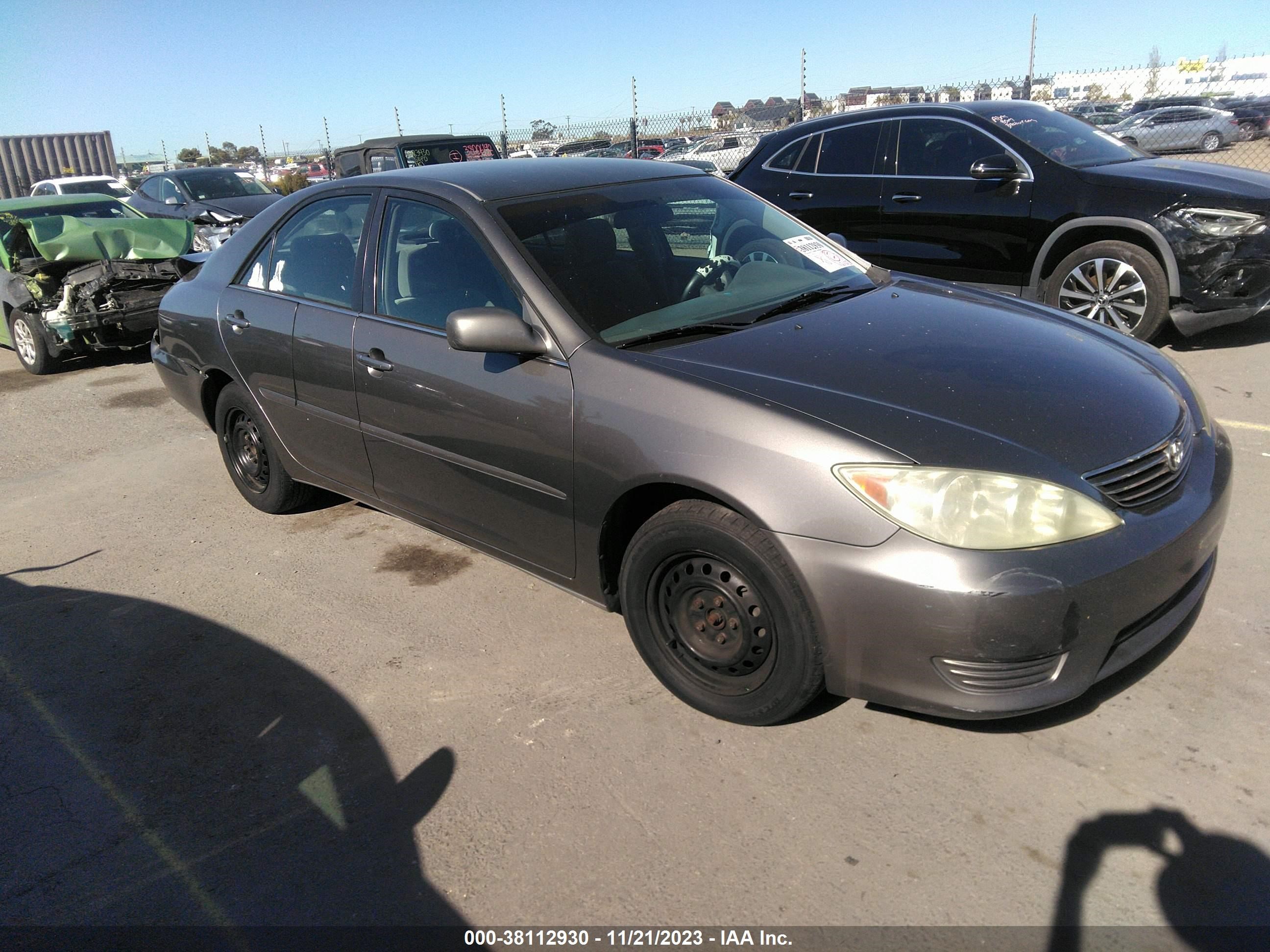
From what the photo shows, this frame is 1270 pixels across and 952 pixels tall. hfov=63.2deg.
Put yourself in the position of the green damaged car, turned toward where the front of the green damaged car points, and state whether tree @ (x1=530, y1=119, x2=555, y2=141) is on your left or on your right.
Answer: on your left

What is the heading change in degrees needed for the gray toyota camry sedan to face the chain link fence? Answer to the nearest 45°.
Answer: approximately 135° to its left

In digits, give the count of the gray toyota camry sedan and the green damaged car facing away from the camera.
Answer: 0

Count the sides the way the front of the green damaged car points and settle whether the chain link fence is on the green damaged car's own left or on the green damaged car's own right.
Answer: on the green damaged car's own left

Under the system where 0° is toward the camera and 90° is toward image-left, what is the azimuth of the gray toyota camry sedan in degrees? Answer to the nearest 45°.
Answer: approximately 315°

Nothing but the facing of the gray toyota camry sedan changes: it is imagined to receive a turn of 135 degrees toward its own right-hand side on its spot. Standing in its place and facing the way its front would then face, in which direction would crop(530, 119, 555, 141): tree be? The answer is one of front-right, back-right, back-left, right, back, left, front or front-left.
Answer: right

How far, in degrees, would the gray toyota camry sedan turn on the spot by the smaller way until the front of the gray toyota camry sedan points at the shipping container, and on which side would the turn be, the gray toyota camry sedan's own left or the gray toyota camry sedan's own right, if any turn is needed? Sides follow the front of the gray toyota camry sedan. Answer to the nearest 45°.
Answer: approximately 180°

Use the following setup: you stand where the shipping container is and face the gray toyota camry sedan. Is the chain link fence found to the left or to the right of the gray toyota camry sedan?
left

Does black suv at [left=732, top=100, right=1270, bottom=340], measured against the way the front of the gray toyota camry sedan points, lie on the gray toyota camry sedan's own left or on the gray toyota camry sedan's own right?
on the gray toyota camry sedan's own left

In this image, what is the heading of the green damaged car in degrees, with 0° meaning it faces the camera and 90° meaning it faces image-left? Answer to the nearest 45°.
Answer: approximately 315°

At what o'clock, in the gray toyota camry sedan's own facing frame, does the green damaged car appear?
The green damaged car is roughly at 6 o'clock from the gray toyota camry sedan.
